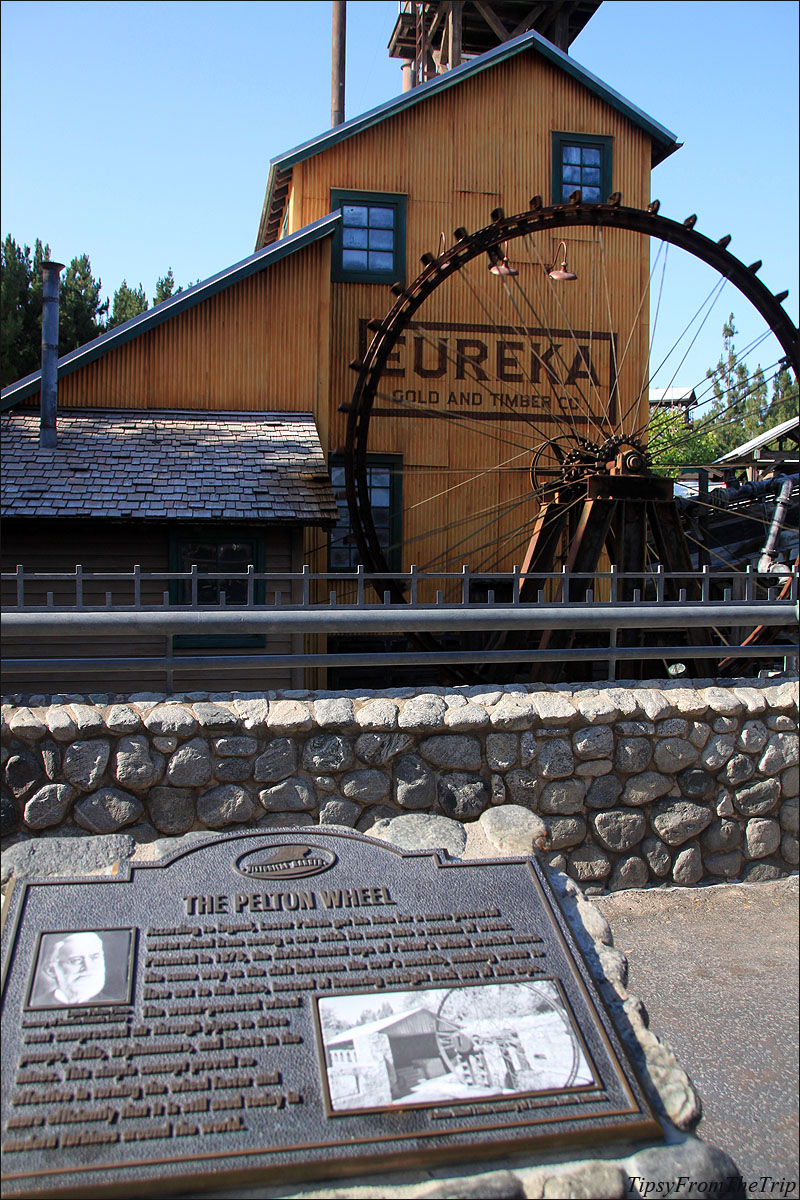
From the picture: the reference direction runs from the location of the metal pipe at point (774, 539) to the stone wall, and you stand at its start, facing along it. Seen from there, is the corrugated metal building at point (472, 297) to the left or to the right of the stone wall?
right

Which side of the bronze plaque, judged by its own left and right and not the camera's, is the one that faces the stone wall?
back

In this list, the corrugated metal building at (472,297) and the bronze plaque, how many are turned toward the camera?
2

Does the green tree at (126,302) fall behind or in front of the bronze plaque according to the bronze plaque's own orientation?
behind

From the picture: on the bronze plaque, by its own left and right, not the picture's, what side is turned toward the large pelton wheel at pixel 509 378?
back

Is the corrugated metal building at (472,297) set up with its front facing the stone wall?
yes

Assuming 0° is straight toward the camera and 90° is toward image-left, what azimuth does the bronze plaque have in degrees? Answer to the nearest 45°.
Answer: approximately 0°

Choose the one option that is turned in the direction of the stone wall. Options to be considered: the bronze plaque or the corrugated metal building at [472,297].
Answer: the corrugated metal building

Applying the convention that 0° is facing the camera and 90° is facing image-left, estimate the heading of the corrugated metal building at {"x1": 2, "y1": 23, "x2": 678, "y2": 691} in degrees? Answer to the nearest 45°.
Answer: approximately 0°

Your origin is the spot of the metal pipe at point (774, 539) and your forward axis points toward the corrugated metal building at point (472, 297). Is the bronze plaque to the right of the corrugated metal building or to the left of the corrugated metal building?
left

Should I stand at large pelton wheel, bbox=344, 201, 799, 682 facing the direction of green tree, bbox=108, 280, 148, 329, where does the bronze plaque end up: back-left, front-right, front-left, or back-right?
back-left

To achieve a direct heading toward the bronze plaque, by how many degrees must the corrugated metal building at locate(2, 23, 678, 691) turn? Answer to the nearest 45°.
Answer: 0° — it already faces it

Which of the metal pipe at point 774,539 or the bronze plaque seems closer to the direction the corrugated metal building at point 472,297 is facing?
the bronze plaque
